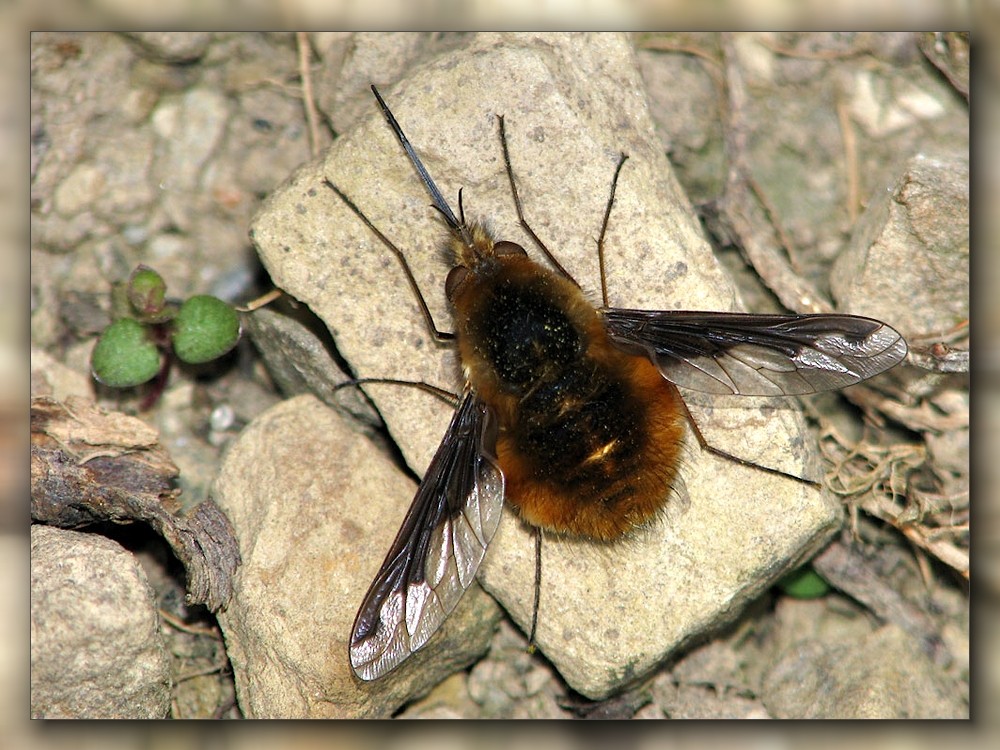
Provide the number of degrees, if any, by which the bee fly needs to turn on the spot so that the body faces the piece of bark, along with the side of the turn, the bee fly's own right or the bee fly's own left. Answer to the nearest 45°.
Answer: approximately 45° to the bee fly's own left

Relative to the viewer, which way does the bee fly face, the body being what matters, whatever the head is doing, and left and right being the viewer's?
facing away from the viewer and to the left of the viewer
